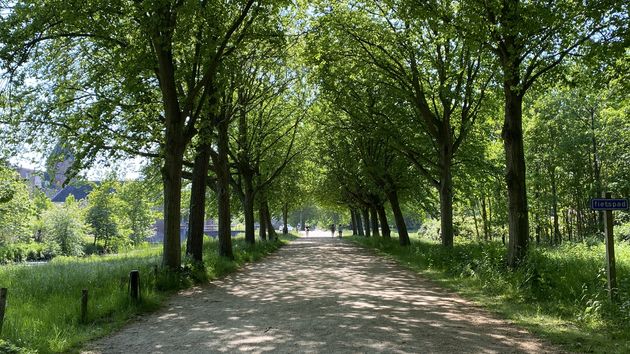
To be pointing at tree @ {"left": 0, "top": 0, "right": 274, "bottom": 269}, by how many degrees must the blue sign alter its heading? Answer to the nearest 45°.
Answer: approximately 90° to its right

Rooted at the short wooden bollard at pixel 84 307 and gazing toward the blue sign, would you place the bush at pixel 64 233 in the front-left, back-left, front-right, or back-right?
back-left

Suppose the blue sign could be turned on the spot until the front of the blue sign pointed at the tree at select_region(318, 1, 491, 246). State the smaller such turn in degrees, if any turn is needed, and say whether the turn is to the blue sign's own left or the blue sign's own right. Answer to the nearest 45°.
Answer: approximately 135° to the blue sign's own right

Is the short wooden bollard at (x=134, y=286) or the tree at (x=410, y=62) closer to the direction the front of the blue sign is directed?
the short wooden bollard

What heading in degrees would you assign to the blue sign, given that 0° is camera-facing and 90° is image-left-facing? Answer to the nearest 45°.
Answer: approximately 0°

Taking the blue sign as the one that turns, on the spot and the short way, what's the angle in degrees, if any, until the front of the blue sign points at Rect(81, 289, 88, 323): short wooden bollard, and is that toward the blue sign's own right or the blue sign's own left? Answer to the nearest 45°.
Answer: approximately 45° to the blue sign's own right

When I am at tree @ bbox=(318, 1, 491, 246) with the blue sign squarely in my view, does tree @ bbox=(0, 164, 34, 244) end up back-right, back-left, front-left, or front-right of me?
back-right
